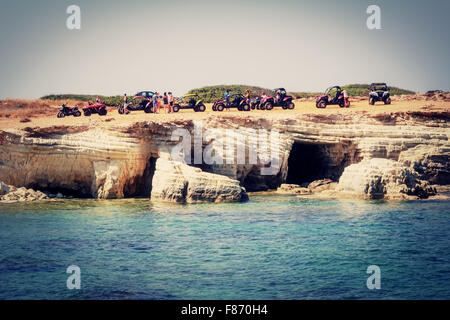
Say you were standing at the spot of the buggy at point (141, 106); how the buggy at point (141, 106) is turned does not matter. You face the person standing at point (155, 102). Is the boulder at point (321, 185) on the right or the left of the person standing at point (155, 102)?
right

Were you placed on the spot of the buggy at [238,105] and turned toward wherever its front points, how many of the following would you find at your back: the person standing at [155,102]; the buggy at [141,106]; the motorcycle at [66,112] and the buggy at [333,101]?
1

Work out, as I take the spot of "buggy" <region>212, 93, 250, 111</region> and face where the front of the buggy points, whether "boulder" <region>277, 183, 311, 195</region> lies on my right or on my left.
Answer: on my left

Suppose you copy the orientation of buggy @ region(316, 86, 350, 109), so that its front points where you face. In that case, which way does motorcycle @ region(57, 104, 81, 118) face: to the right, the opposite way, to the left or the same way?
the same way

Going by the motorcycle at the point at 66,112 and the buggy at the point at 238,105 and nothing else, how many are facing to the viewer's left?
2

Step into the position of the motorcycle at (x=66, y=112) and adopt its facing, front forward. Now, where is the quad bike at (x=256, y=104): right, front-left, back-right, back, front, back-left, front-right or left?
back

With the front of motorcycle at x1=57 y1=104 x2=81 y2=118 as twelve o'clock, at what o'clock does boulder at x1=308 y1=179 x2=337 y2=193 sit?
The boulder is roughly at 7 o'clock from the motorcycle.

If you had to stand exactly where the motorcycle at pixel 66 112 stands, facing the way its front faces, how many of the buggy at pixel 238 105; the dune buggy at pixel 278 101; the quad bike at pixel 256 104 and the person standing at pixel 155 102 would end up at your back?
4

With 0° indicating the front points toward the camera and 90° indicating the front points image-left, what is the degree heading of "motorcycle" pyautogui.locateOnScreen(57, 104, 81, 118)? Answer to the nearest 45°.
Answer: approximately 90°

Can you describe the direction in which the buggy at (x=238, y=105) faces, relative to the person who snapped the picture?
facing to the left of the viewer

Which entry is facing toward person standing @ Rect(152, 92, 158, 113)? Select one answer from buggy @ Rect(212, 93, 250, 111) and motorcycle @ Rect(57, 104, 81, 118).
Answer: buggy @ Rect(212, 93, 250, 111)

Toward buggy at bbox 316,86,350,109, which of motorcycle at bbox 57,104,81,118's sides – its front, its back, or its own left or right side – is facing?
back

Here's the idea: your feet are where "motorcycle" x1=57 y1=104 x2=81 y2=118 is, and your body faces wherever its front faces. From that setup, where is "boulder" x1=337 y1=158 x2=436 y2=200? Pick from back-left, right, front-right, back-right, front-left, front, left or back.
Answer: back-left

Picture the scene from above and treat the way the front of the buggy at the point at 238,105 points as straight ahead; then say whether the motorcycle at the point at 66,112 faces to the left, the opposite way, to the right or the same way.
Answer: the same way

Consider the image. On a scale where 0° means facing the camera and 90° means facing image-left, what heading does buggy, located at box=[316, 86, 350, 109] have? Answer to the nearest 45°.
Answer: approximately 45°

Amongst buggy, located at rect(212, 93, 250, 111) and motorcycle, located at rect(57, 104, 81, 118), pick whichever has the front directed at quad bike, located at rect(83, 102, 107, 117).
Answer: buggy, located at rect(212, 93, 250, 111)

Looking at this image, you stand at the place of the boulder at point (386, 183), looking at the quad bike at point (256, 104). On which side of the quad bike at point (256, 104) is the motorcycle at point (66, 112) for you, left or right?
left

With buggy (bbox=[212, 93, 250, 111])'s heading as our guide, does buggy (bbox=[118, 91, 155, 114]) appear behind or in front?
in front
